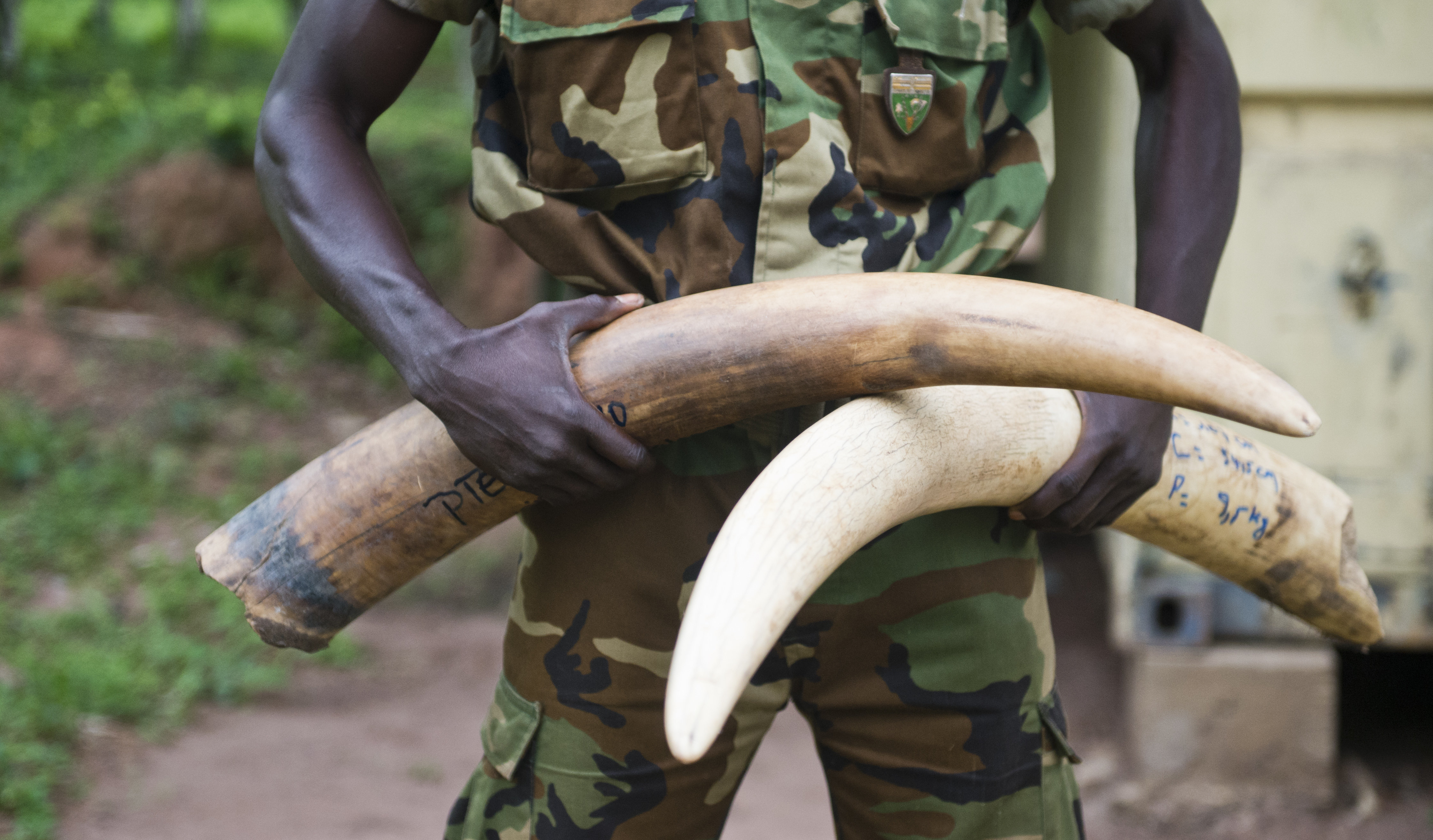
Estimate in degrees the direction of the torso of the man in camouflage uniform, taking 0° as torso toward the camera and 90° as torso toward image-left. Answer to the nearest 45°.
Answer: approximately 0°
